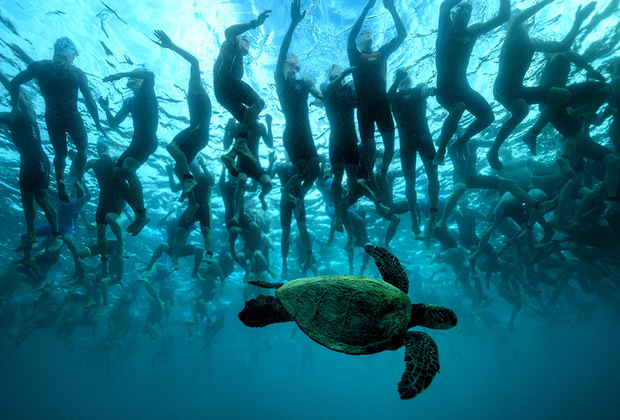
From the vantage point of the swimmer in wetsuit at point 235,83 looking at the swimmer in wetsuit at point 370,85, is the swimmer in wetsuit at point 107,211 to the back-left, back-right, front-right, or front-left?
back-left

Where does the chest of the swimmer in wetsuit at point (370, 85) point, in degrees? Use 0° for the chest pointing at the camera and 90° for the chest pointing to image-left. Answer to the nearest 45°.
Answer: approximately 0°

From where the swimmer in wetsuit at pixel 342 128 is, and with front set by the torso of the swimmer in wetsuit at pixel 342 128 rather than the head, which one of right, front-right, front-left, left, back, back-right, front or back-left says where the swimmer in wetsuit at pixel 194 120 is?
right

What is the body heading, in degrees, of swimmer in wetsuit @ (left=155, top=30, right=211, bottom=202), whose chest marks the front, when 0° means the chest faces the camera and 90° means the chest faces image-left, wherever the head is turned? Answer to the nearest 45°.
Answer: approximately 90°

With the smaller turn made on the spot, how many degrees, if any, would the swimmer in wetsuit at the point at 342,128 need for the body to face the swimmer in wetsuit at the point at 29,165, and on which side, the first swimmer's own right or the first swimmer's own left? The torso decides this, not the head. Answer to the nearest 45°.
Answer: approximately 90° to the first swimmer's own right
